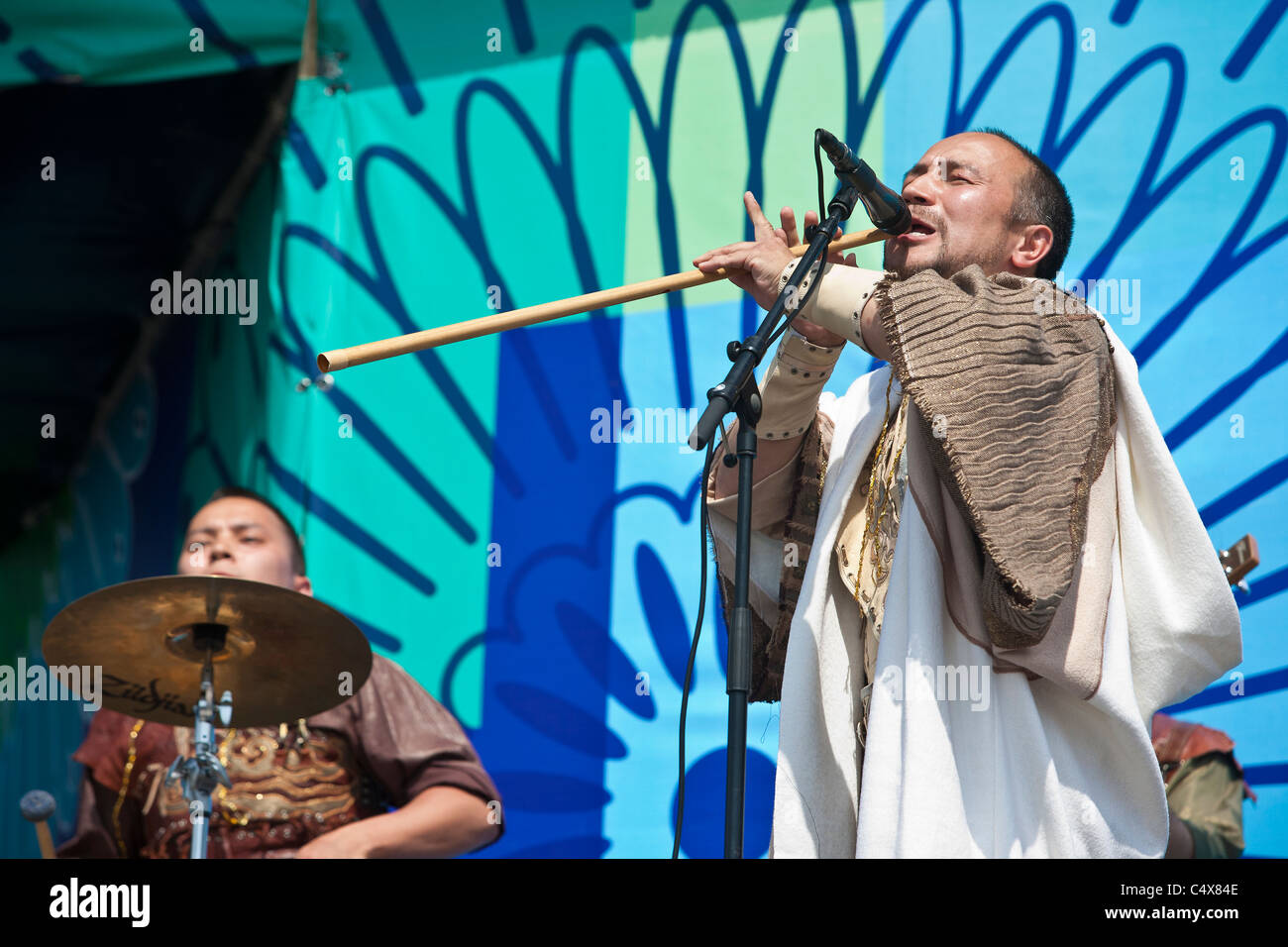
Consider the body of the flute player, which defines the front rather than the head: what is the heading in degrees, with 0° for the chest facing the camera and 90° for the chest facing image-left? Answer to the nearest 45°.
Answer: approximately 45°

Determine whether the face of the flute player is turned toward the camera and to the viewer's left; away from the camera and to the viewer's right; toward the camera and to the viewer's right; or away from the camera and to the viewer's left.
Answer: toward the camera and to the viewer's left

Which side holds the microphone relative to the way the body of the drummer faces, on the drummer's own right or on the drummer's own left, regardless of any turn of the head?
on the drummer's own left

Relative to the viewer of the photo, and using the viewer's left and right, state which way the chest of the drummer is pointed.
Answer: facing the viewer and to the left of the viewer

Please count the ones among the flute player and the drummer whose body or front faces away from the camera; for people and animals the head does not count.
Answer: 0
